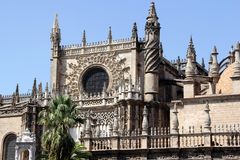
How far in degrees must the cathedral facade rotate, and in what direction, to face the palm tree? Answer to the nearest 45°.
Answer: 0° — it already faces it

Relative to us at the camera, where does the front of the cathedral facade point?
facing the viewer and to the left of the viewer
